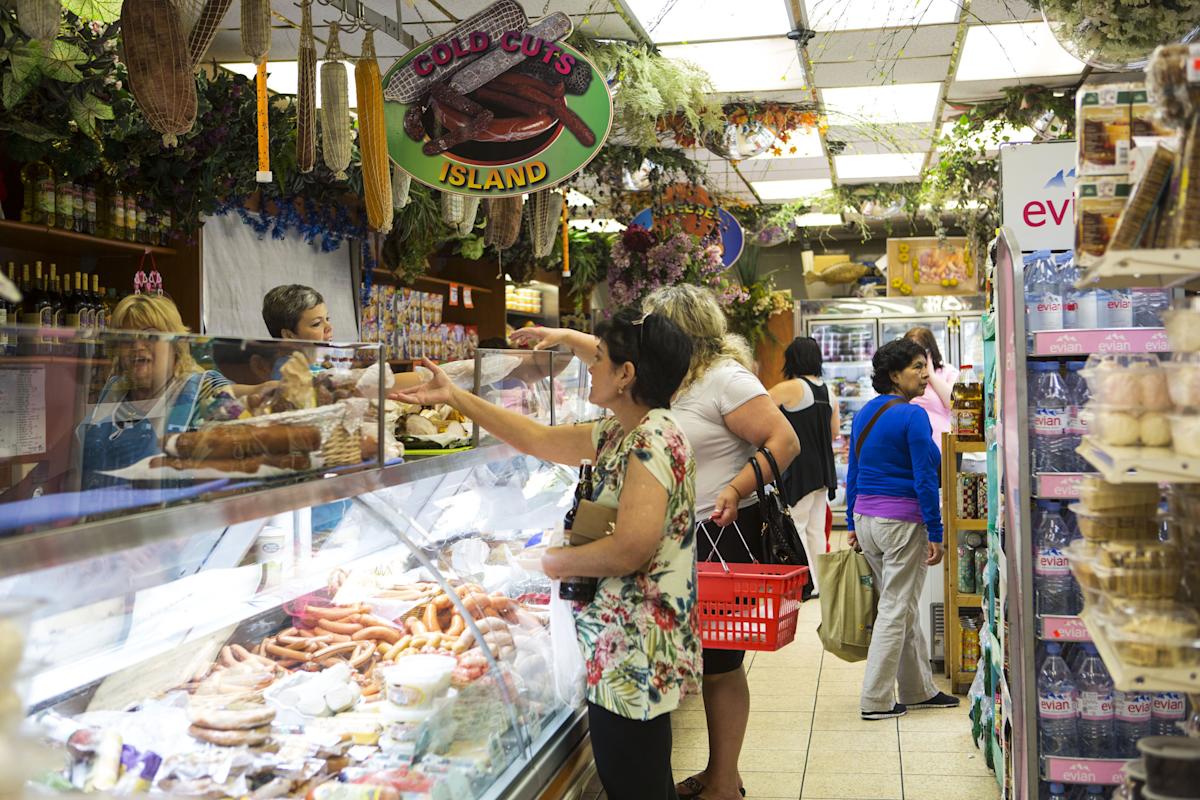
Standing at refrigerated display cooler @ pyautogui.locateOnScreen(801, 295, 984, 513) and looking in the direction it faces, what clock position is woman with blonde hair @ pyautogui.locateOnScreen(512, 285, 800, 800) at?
The woman with blonde hair is roughly at 12 o'clock from the refrigerated display cooler.

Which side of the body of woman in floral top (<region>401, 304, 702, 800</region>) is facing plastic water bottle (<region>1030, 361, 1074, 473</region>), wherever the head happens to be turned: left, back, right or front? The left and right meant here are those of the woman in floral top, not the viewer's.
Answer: back

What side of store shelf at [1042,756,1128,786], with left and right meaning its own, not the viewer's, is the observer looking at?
front

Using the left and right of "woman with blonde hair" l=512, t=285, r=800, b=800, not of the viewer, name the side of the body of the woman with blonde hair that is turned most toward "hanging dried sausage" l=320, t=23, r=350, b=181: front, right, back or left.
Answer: front

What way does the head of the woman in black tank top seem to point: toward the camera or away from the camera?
away from the camera

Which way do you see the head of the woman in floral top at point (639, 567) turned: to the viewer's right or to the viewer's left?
to the viewer's left

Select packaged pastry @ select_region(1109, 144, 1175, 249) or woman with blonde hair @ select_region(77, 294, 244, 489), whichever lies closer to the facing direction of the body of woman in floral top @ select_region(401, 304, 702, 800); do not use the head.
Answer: the woman with blonde hair

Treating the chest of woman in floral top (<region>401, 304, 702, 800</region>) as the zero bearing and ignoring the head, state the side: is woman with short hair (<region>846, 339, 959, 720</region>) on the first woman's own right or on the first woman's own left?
on the first woman's own right

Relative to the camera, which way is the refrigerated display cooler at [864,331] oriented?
toward the camera

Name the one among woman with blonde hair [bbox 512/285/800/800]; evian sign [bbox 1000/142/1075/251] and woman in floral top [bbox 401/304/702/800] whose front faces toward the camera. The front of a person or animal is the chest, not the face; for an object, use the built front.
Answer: the evian sign

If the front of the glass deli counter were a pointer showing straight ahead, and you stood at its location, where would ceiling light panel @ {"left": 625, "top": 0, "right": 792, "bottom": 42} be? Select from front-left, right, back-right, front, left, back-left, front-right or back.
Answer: left

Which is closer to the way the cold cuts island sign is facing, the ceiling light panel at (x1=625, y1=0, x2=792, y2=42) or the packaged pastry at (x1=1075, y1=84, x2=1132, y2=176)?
the packaged pastry

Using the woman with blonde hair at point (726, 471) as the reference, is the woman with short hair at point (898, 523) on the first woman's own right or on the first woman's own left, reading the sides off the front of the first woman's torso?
on the first woman's own right
